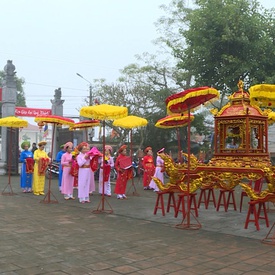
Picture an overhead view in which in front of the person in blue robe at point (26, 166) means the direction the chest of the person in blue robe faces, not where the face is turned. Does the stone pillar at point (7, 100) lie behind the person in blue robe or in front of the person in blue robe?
behind

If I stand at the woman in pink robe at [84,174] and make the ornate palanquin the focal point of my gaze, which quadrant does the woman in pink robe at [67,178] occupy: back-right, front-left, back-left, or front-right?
back-left

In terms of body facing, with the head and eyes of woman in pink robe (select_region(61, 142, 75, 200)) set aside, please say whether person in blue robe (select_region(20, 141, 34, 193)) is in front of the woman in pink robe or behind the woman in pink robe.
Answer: behind

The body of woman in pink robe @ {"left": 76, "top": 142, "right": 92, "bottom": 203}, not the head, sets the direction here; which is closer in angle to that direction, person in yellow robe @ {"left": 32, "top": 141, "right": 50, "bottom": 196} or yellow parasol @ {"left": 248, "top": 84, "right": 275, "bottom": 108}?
the yellow parasol

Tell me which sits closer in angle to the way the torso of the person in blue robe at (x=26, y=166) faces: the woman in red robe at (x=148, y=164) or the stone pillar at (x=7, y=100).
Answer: the woman in red robe

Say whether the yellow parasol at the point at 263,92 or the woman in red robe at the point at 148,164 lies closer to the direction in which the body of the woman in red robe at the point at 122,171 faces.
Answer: the yellow parasol

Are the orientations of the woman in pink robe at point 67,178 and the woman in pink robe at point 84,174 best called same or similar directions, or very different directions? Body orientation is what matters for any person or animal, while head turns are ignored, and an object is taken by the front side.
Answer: same or similar directions

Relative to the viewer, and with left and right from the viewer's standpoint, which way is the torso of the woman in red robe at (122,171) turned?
facing the viewer and to the right of the viewer

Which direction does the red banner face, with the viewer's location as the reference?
facing the viewer

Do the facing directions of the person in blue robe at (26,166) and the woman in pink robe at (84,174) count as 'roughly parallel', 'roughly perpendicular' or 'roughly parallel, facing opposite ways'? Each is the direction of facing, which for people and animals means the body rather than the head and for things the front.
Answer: roughly parallel

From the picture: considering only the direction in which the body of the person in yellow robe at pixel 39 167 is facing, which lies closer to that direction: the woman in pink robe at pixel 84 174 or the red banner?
the woman in pink robe

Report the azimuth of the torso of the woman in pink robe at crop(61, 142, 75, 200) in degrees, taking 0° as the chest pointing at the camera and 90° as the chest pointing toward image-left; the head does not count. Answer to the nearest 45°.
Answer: approximately 315°
